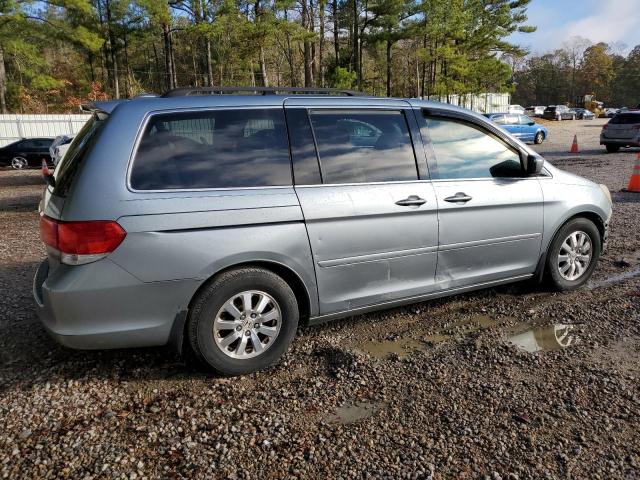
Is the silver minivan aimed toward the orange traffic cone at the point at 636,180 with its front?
yes

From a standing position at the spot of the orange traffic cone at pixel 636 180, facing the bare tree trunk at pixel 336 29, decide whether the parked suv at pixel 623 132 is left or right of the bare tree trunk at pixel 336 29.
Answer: right

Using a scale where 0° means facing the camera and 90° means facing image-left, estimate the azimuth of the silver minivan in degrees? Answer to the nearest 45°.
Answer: approximately 225°

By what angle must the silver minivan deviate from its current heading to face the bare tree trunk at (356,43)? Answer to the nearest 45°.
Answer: approximately 45° to its left

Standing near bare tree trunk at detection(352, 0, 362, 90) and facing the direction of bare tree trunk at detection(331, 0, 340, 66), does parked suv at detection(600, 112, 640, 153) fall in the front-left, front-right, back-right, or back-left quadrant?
back-left

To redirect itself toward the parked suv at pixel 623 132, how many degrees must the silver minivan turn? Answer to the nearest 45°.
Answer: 0° — it already faces it

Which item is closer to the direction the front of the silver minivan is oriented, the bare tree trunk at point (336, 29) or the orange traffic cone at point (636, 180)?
the orange traffic cone

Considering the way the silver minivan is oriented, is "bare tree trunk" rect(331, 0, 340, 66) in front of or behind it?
in front

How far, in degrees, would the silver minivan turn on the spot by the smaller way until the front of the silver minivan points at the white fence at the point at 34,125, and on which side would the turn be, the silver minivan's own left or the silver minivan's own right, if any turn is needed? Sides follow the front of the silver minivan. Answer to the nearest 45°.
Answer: approximately 90° to the silver minivan's own left

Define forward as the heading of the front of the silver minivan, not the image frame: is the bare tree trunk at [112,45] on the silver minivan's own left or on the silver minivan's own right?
on the silver minivan's own left

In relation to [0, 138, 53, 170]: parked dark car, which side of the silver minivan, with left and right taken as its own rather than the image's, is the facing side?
left
